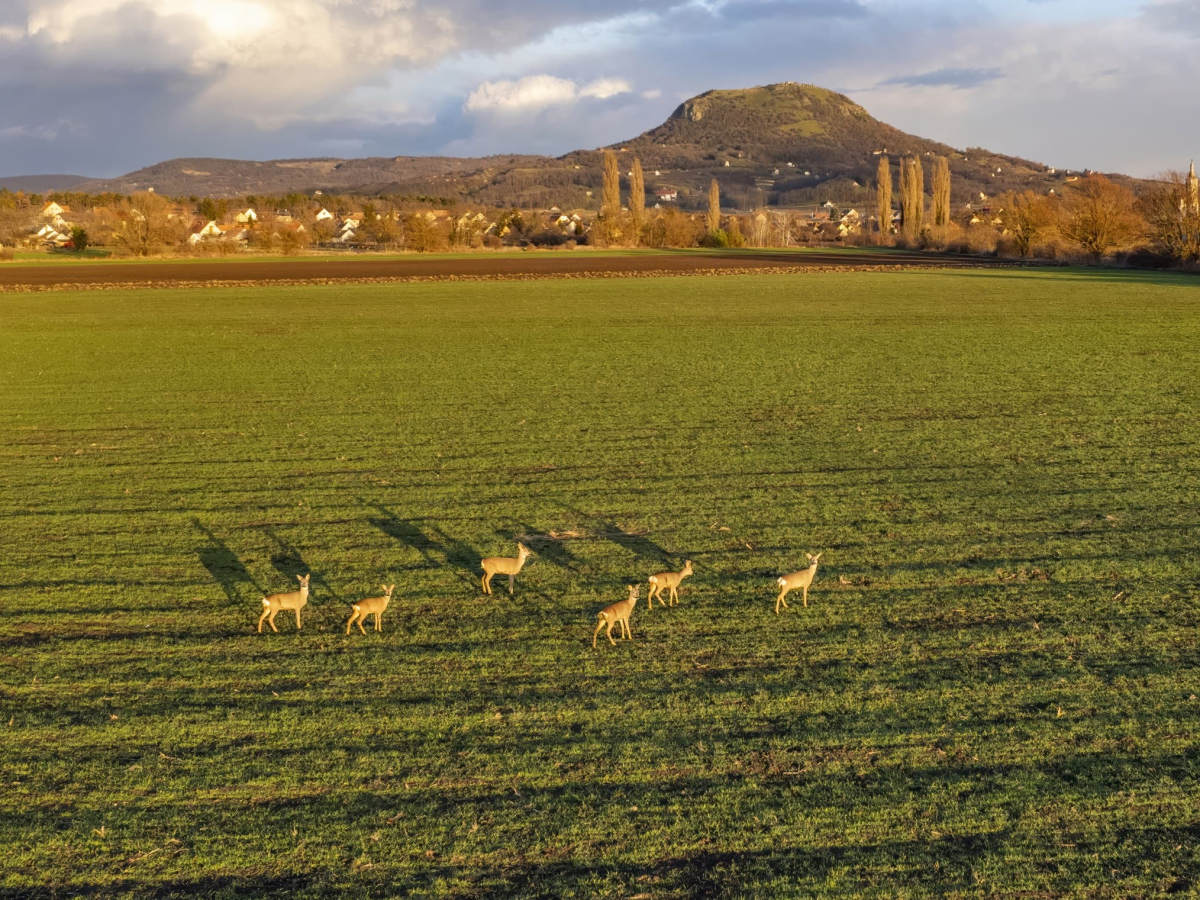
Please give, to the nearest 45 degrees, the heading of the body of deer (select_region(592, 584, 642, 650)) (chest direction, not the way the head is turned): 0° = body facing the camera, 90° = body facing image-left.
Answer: approximately 225°

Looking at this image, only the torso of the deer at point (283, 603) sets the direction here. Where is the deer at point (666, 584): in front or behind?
in front

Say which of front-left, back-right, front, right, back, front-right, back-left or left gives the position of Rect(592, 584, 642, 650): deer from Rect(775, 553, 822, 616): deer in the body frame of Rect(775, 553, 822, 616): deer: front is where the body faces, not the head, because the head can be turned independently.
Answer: back

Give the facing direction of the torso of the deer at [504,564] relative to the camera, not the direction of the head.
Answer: to the viewer's right

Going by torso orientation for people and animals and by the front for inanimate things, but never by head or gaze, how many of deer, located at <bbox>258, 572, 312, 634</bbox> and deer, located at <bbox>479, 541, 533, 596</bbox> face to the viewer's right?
2

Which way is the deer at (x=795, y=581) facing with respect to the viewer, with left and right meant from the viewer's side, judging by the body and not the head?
facing away from the viewer and to the right of the viewer

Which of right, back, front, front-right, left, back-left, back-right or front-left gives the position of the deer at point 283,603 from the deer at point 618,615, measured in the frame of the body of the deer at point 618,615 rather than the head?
back-left

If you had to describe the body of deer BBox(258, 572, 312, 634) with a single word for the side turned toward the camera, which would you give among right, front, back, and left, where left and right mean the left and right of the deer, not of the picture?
right

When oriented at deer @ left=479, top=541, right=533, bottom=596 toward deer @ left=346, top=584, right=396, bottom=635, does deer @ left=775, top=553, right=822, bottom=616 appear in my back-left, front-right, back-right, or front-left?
back-left

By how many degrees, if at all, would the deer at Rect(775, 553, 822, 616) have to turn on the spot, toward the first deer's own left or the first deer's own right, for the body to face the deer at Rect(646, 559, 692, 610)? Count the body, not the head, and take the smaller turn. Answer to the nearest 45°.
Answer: approximately 135° to the first deer's own left
